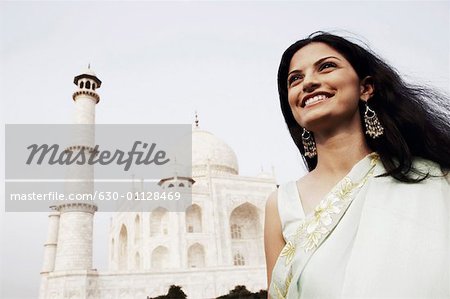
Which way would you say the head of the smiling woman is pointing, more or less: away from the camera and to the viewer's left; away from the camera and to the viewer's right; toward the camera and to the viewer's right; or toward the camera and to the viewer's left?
toward the camera and to the viewer's left

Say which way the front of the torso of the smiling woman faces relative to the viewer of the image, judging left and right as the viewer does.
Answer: facing the viewer and to the left of the viewer

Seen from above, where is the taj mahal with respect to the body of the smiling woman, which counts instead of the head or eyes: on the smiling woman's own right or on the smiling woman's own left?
on the smiling woman's own right
